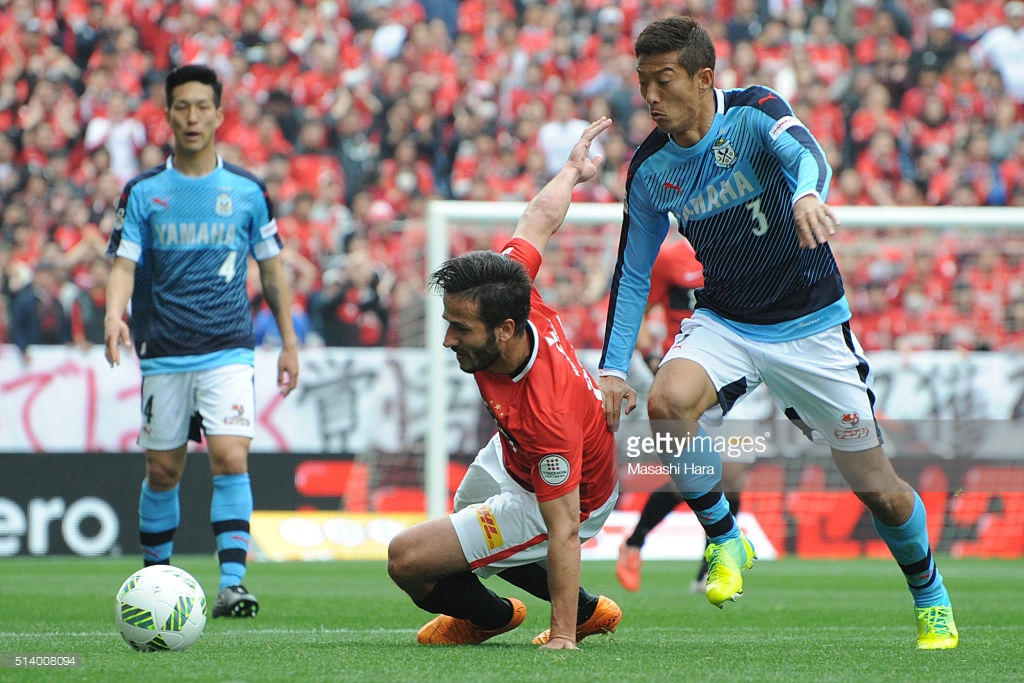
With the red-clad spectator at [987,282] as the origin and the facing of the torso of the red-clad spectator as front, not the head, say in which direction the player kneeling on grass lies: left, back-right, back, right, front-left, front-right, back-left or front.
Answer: front

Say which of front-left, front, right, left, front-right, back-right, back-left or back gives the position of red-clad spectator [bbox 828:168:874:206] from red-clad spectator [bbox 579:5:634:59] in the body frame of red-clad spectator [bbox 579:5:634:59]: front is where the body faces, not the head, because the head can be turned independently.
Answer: front-left

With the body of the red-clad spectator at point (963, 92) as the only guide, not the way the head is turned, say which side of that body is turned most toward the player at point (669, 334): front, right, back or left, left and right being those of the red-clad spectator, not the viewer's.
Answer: front

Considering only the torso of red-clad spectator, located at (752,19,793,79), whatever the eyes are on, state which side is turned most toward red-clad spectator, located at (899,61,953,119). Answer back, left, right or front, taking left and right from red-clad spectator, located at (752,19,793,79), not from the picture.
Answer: left

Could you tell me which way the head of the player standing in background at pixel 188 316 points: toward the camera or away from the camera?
toward the camera

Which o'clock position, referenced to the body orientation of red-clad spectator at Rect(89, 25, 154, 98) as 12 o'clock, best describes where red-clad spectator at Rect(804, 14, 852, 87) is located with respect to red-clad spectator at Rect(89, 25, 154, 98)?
red-clad spectator at Rect(804, 14, 852, 87) is roughly at 9 o'clock from red-clad spectator at Rect(89, 25, 154, 98).

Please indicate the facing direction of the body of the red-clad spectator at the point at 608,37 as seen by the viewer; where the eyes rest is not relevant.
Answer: toward the camera

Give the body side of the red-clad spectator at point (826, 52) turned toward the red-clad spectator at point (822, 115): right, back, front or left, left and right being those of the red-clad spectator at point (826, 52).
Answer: front

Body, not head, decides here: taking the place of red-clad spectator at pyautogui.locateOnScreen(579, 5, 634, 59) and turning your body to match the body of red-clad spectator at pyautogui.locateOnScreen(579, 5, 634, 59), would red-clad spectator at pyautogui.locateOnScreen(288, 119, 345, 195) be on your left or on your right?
on your right

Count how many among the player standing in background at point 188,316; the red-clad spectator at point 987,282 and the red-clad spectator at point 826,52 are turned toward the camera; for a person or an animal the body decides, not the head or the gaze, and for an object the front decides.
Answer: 3

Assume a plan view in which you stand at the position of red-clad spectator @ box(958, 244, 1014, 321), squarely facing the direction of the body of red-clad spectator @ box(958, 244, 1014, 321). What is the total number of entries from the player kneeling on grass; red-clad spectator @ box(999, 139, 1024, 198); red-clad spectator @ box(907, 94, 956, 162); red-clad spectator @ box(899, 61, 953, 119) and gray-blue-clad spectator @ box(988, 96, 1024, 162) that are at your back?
4

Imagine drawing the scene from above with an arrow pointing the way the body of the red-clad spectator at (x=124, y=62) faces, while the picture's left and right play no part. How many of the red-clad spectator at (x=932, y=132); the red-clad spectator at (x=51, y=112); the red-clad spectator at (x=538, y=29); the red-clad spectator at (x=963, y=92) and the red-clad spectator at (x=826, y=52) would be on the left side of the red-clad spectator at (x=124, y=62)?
4

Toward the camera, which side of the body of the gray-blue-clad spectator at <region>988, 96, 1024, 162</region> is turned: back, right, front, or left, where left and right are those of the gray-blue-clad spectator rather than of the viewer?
front

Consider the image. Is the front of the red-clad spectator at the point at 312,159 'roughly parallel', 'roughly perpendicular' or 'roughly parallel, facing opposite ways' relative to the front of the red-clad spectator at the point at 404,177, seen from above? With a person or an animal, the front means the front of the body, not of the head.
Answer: roughly parallel

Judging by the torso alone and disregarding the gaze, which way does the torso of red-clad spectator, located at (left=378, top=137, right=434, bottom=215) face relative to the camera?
toward the camera

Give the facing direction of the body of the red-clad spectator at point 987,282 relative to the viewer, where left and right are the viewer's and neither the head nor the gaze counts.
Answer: facing the viewer
